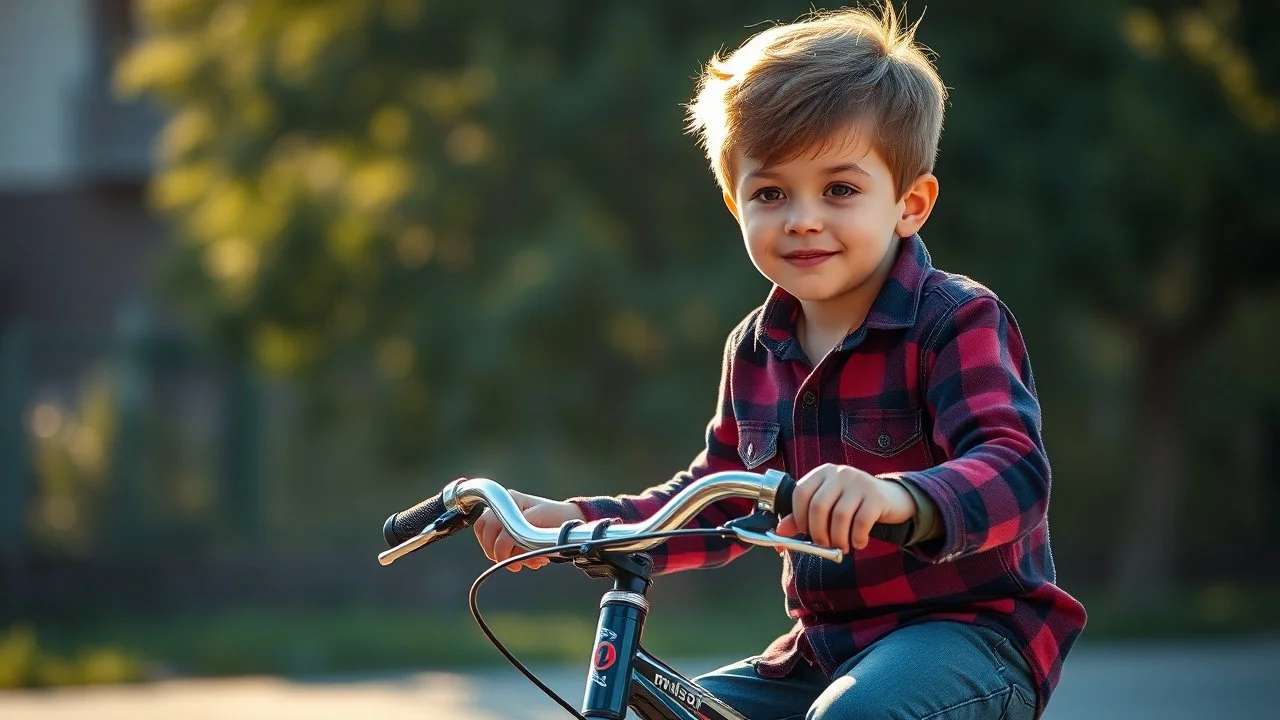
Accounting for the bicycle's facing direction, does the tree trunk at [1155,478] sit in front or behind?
behind

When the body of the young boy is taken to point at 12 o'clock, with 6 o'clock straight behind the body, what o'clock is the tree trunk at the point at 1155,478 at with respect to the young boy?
The tree trunk is roughly at 5 o'clock from the young boy.

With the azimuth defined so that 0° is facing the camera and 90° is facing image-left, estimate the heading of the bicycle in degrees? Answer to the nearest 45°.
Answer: approximately 45°
